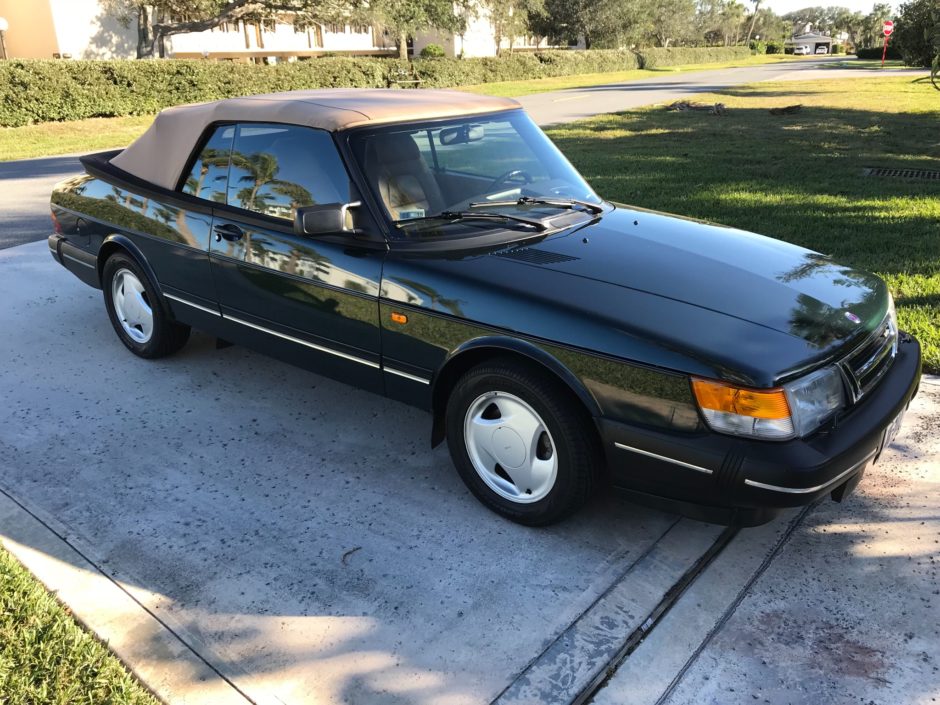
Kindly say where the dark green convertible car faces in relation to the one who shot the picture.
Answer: facing the viewer and to the right of the viewer

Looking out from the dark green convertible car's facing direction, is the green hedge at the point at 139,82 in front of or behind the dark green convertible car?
behind

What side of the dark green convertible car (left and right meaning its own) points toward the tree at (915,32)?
left

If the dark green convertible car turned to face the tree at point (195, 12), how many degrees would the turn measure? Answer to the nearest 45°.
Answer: approximately 135° to its left

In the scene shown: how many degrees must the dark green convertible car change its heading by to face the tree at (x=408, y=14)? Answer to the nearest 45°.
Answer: approximately 135° to its left
